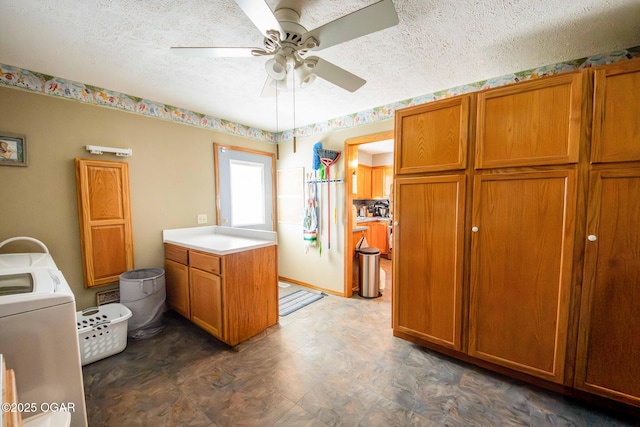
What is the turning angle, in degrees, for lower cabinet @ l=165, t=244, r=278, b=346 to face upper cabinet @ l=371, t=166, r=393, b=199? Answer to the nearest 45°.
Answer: approximately 180°

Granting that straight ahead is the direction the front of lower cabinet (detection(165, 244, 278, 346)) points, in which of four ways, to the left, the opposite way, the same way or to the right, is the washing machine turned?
to the left

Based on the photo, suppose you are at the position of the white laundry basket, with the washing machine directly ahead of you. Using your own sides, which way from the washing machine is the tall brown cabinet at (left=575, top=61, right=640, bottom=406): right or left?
left

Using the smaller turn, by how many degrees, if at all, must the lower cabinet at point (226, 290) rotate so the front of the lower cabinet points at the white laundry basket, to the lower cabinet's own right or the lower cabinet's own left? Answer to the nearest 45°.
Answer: approximately 45° to the lower cabinet's own right

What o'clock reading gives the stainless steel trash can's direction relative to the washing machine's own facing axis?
The stainless steel trash can is roughly at 9 o'clock from the washing machine.
